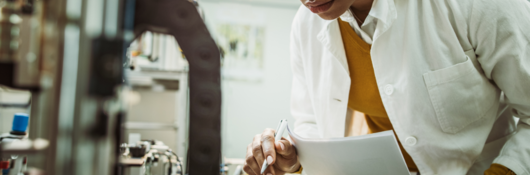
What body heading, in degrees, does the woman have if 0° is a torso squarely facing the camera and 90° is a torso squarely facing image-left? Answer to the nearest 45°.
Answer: approximately 45°

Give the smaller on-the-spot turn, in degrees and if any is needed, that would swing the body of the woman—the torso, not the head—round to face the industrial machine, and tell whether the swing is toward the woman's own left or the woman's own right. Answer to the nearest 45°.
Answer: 0° — they already face it

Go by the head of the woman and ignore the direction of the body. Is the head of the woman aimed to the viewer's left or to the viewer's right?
to the viewer's left
